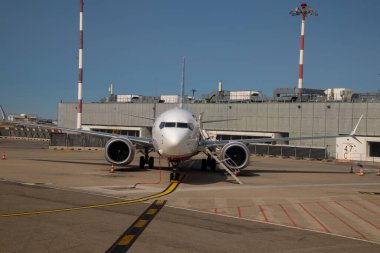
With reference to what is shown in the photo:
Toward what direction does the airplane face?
toward the camera
